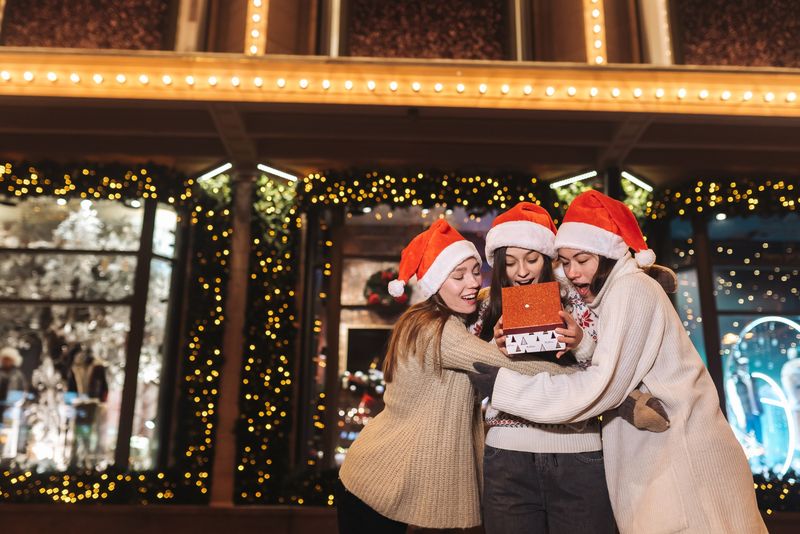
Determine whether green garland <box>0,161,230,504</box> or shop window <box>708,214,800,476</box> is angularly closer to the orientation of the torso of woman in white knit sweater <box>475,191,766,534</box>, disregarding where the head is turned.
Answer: the green garland

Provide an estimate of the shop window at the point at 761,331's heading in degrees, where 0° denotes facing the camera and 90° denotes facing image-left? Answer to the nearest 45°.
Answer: approximately 0°

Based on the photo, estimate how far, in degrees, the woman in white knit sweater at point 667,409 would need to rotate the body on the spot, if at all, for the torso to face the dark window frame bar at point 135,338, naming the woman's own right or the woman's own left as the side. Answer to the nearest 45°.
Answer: approximately 45° to the woman's own right

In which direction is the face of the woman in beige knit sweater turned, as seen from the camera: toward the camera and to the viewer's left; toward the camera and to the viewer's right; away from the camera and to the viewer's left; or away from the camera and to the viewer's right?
toward the camera and to the viewer's right

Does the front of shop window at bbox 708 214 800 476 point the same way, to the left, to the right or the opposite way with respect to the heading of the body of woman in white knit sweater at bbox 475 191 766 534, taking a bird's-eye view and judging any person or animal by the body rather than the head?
to the left

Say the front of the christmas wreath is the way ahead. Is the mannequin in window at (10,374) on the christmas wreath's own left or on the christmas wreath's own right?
on the christmas wreath's own right

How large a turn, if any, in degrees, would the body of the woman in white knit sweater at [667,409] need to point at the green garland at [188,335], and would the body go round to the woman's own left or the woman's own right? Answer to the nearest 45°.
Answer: approximately 45° to the woman's own right

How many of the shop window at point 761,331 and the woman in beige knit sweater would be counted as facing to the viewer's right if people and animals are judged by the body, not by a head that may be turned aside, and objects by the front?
1

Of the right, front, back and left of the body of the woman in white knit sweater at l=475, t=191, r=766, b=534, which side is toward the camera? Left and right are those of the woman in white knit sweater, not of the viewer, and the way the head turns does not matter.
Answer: left

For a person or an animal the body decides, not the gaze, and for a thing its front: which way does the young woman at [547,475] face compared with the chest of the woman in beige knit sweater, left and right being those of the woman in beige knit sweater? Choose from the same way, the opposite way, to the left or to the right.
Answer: to the right
